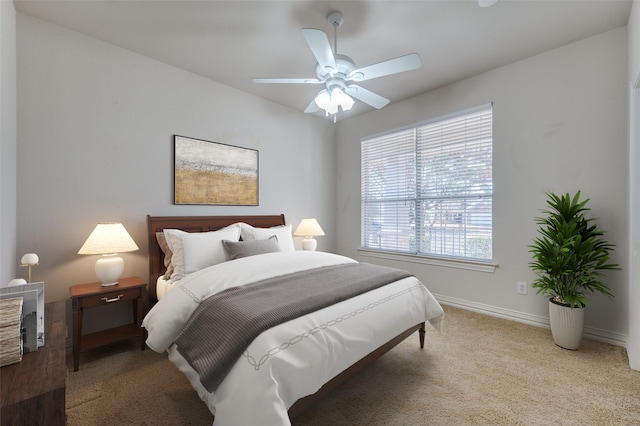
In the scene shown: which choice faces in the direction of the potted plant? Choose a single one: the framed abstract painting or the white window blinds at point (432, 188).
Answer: the framed abstract painting

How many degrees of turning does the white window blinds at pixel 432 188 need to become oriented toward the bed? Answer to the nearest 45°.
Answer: approximately 45° to its left

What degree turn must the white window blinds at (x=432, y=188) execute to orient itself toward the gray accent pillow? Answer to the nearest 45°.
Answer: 0° — it already faces it

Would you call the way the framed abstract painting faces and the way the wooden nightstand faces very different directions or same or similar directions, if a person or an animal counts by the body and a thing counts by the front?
same or similar directions

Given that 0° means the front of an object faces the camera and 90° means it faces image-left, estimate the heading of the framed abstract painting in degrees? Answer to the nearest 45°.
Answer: approximately 315°

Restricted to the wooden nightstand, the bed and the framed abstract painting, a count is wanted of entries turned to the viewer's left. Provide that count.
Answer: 0

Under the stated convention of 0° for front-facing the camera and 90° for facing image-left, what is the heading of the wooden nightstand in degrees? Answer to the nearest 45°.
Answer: approximately 315°

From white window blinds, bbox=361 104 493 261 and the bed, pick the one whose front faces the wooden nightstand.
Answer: the white window blinds

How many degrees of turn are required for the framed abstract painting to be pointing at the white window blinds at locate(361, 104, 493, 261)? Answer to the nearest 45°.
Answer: approximately 45° to its left

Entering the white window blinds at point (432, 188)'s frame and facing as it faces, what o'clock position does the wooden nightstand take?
The wooden nightstand is roughly at 12 o'clock from the white window blinds.

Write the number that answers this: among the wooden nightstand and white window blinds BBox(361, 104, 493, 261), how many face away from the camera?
0

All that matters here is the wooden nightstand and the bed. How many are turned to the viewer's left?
0

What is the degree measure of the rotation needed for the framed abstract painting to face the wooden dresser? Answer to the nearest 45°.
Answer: approximately 45° to its right
